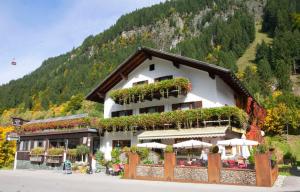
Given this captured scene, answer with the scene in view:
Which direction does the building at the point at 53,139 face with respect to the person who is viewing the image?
facing the viewer

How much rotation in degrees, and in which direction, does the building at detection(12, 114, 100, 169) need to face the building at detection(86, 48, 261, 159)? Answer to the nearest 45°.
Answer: approximately 45° to its left

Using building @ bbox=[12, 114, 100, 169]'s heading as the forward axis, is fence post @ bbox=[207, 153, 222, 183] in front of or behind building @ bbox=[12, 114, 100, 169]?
in front
